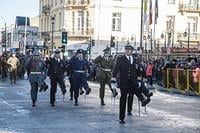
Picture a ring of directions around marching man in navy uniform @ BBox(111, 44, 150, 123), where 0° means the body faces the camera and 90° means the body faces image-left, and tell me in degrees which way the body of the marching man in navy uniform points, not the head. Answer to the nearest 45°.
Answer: approximately 315°

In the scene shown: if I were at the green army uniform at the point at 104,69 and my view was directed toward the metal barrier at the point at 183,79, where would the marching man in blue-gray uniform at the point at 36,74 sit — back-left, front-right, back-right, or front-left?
back-left

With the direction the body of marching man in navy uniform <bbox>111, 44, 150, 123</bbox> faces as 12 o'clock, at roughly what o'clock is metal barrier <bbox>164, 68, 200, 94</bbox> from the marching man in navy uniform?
The metal barrier is roughly at 8 o'clock from the marching man in navy uniform.

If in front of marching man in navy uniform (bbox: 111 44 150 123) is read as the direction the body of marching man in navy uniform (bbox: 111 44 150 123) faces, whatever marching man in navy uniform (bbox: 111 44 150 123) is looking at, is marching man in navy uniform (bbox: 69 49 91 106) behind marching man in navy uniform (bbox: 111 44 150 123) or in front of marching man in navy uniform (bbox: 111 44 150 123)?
behind

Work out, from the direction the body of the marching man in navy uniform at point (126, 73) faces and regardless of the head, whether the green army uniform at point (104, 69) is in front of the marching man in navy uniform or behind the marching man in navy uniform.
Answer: behind

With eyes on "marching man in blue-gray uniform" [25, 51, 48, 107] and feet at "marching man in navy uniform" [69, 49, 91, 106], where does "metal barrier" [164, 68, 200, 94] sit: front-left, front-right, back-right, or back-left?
back-right
